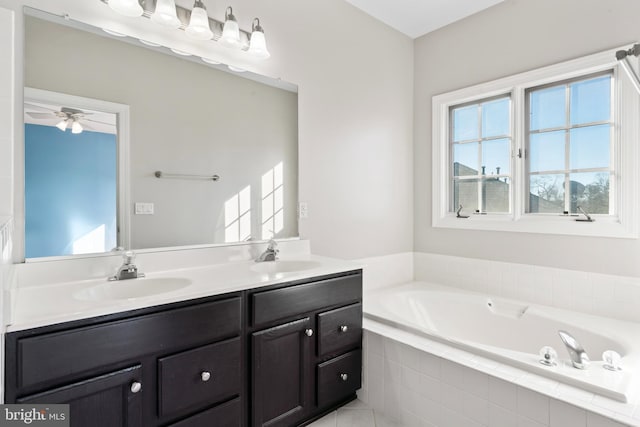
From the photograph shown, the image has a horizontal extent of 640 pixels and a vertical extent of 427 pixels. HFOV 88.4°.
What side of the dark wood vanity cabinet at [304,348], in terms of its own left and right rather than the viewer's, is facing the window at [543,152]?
left

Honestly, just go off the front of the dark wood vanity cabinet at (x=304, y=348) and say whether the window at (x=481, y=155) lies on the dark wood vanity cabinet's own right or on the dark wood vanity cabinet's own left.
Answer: on the dark wood vanity cabinet's own left

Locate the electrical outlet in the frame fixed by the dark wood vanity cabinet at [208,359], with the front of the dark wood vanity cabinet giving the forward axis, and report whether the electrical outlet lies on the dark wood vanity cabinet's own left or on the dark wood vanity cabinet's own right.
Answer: on the dark wood vanity cabinet's own left

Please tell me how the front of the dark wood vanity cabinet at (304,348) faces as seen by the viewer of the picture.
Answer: facing the viewer and to the right of the viewer

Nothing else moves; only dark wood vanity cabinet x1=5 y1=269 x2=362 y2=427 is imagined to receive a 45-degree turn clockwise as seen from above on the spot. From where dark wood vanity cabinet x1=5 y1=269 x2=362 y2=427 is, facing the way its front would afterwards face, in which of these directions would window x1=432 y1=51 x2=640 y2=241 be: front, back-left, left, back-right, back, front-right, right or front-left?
left
